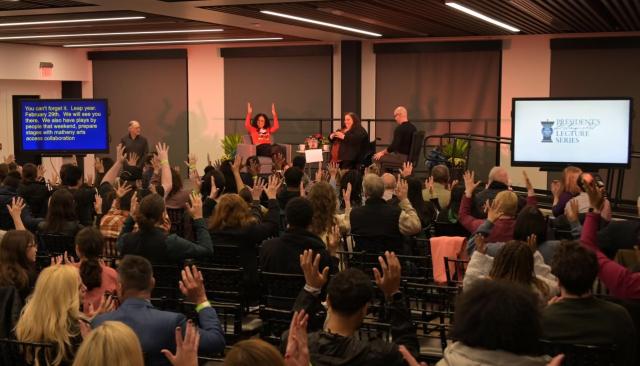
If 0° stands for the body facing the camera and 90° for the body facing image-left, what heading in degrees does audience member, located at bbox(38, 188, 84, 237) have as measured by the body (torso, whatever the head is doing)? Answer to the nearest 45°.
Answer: approximately 180°

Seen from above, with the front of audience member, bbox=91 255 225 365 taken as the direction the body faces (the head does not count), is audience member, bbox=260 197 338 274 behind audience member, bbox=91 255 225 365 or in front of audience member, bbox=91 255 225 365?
in front

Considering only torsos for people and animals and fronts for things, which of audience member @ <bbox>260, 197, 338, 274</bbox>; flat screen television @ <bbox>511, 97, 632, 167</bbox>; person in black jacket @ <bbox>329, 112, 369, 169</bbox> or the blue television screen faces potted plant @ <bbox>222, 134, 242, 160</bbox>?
the audience member

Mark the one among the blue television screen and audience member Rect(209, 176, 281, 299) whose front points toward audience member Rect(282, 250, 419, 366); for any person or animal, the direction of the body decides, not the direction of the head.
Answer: the blue television screen

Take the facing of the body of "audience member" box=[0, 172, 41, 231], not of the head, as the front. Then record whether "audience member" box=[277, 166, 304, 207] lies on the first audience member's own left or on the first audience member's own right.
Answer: on the first audience member's own right

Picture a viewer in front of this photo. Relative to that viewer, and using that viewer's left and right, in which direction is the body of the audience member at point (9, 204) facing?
facing away from the viewer and to the right of the viewer

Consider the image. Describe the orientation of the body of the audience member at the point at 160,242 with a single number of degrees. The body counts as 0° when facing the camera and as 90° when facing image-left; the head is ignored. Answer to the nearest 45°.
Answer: approximately 180°

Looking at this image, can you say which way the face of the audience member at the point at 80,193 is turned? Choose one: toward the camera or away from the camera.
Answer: away from the camera

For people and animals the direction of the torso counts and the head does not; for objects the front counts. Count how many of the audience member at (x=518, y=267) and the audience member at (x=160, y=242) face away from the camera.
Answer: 2

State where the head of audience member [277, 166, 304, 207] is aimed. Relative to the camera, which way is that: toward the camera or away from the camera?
away from the camera

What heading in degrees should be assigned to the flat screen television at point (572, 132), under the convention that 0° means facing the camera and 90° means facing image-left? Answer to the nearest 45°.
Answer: approximately 0°

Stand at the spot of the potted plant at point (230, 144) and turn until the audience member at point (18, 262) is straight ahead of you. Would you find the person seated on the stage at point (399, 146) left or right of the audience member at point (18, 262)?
left

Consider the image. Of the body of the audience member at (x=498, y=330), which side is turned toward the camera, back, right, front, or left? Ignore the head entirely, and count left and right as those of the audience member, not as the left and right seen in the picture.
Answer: back

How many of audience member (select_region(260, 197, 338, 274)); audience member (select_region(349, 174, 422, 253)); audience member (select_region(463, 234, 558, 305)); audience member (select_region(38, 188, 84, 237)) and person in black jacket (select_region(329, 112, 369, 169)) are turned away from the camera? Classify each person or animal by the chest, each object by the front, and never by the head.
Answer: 4

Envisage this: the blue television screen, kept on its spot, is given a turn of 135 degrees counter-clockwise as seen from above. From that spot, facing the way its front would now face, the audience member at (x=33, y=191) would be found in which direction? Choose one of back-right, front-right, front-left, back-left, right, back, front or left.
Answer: back-right

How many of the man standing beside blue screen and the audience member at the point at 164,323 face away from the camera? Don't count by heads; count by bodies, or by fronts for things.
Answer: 1

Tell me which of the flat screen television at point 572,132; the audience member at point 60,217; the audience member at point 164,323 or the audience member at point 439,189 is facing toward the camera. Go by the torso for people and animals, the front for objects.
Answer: the flat screen television

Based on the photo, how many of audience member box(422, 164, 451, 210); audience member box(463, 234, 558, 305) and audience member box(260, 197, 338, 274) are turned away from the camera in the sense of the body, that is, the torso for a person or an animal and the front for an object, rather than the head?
3

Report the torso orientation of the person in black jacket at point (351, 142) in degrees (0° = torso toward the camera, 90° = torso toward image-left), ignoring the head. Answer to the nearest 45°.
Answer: approximately 45°

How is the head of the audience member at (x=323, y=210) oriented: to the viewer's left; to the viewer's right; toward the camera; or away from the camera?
away from the camera
